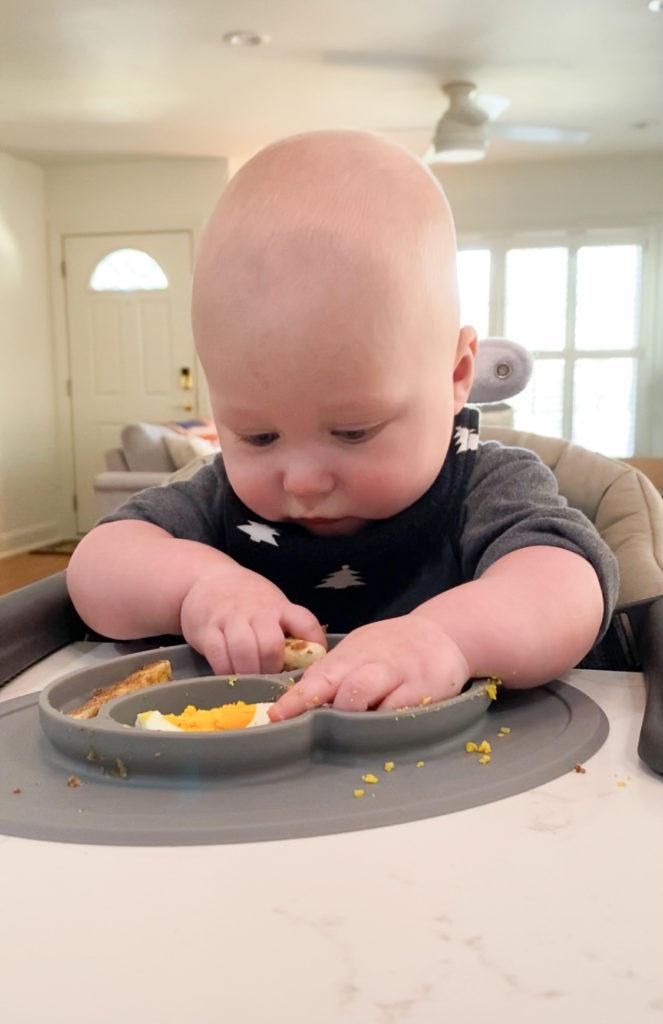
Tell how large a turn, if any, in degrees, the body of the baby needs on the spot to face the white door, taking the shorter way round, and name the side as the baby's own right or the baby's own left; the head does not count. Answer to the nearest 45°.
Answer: approximately 180°

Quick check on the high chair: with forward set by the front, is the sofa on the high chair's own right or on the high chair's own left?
on the high chair's own right

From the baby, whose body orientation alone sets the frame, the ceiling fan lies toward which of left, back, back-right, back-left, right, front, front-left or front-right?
back

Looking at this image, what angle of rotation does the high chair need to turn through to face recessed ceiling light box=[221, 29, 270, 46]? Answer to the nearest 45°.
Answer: approximately 135° to its right
